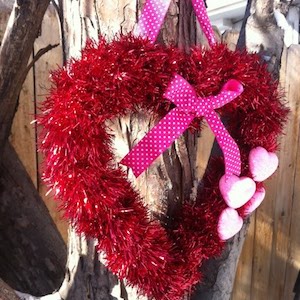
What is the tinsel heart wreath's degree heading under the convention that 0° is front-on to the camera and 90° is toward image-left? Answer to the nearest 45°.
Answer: approximately 0°
